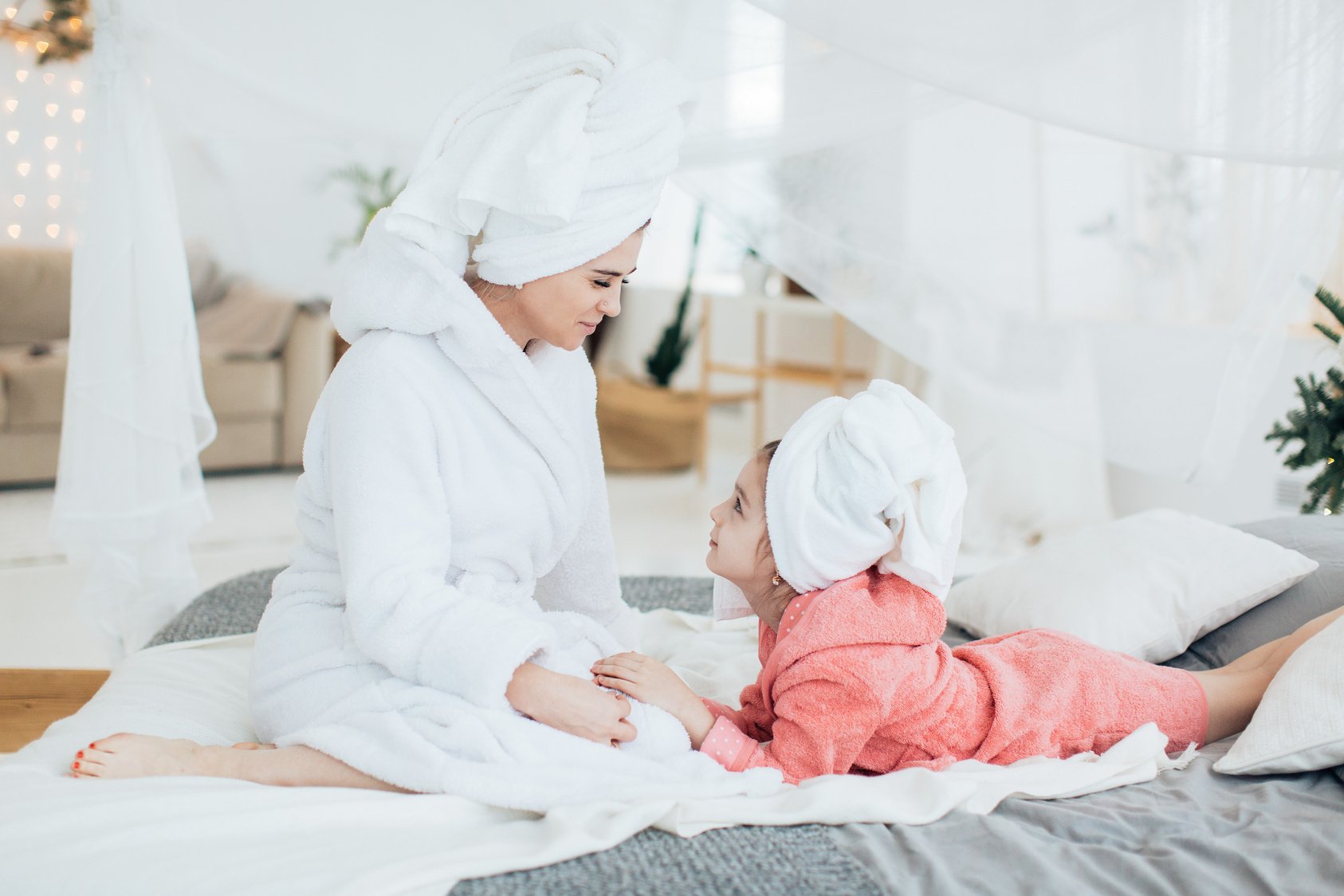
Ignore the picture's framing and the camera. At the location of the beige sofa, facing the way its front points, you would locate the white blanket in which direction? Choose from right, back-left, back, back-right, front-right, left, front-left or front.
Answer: front

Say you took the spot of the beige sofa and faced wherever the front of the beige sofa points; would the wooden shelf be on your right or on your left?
on your left

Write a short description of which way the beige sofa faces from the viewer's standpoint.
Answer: facing the viewer

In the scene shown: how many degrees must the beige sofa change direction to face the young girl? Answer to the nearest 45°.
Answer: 0° — it already faces them

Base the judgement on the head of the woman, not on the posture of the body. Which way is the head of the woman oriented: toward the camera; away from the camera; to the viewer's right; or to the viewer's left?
to the viewer's right

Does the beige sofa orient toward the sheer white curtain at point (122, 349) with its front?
yes

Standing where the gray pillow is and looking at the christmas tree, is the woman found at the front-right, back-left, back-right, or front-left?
back-left

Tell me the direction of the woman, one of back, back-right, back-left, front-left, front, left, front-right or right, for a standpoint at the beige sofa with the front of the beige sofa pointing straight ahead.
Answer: front

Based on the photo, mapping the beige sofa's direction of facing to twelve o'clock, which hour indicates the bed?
The bed is roughly at 12 o'clock from the beige sofa.

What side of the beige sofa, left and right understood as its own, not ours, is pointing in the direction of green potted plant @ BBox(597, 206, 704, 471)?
left

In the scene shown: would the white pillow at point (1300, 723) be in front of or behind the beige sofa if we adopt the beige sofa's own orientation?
in front
